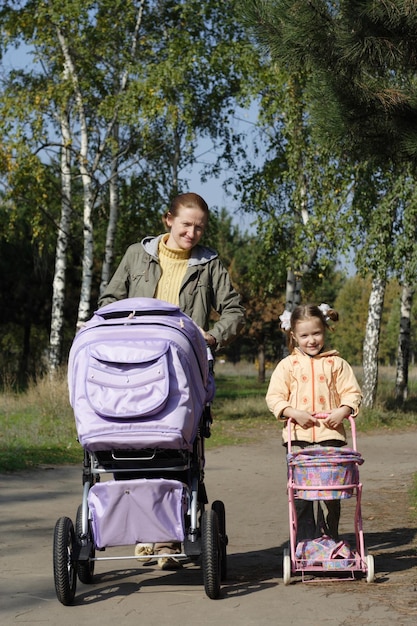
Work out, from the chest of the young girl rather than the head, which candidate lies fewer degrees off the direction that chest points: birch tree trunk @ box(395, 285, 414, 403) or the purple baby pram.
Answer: the purple baby pram

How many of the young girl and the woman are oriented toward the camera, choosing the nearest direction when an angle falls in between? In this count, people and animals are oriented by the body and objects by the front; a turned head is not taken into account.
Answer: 2

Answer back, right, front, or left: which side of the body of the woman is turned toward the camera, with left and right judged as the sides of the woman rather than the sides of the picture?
front

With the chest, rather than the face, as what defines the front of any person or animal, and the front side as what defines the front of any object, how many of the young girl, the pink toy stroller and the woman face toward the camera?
3

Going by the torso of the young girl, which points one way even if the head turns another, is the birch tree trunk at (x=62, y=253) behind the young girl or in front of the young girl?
behind

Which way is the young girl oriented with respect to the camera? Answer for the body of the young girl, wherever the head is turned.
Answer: toward the camera

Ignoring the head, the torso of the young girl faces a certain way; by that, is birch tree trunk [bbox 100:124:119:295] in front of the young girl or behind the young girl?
behind

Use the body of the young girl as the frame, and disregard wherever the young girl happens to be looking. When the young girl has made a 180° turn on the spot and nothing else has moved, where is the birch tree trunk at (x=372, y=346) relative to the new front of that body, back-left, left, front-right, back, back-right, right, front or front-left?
front

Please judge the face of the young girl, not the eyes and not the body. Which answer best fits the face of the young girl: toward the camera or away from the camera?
toward the camera

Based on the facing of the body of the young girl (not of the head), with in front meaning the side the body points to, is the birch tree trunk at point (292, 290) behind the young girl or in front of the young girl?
behind

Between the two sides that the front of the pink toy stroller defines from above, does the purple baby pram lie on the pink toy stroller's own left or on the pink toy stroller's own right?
on the pink toy stroller's own right

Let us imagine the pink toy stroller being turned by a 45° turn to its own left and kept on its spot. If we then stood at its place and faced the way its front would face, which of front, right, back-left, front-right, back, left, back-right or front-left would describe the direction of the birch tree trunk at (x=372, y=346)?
back-left

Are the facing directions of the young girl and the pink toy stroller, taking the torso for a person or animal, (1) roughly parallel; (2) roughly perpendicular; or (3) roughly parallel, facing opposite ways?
roughly parallel

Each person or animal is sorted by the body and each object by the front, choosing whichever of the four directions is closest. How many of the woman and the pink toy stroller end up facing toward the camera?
2
